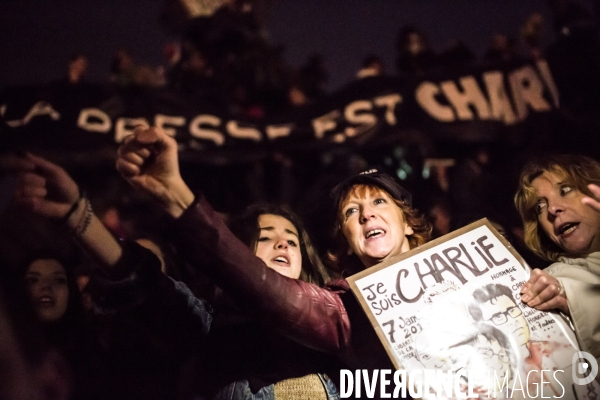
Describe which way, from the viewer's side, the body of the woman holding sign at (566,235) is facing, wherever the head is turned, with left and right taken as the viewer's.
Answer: facing the viewer and to the left of the viewer

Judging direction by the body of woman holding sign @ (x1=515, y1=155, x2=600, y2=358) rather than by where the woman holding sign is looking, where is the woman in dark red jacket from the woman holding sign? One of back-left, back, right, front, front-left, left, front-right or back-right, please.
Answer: front

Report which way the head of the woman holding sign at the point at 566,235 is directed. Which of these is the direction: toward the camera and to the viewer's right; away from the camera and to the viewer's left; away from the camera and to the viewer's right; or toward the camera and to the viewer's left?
toward the camera and to the viewer's left
